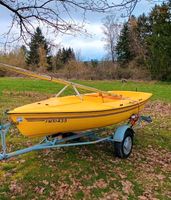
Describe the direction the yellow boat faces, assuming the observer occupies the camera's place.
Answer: facing the viewer and to the left of the viewer

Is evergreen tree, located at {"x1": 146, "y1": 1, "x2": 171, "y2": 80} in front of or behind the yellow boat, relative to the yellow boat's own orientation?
behind
